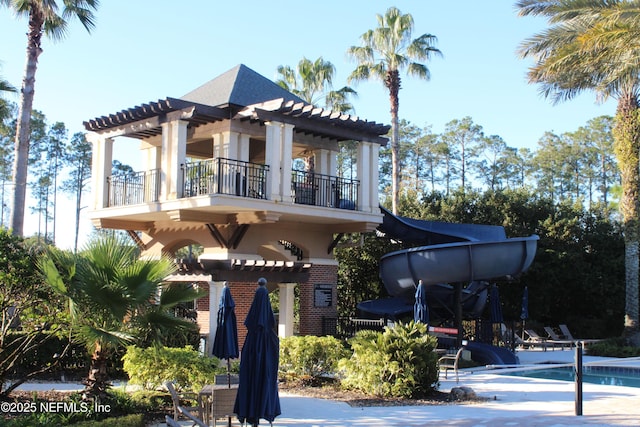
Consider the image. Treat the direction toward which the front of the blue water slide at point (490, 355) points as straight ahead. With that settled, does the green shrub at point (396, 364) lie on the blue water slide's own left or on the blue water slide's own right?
on the blue water slide's own right

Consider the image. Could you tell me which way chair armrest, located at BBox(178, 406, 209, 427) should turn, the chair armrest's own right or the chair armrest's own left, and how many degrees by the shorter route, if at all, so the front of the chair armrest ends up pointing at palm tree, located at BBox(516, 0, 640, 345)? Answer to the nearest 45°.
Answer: approximately 45° to the chair armrest's own left

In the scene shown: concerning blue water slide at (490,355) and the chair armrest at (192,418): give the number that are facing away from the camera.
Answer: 0

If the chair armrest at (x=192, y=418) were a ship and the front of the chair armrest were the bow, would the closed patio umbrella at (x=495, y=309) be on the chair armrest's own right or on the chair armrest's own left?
on the chair armrest's own left

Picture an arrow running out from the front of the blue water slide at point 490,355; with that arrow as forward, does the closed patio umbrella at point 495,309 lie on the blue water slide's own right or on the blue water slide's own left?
on the blue water slide's own left

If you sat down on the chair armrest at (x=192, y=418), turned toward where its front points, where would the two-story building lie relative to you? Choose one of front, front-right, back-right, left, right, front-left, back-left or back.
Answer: left

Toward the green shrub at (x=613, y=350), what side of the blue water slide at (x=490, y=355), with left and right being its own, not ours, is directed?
left

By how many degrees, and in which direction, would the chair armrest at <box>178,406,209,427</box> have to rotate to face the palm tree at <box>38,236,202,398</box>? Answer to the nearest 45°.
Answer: approximately 135° to its left

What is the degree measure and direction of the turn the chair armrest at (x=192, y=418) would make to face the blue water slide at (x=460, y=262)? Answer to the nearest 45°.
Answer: approximately 45° to its left

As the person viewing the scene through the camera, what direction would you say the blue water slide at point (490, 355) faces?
facing the viewer and to the right of the viewer

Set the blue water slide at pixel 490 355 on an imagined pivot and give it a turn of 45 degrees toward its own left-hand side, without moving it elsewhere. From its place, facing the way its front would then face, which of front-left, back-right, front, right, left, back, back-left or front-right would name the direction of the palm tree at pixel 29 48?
back

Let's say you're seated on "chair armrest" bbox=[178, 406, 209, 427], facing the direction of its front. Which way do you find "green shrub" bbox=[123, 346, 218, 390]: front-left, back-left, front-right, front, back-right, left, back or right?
left
